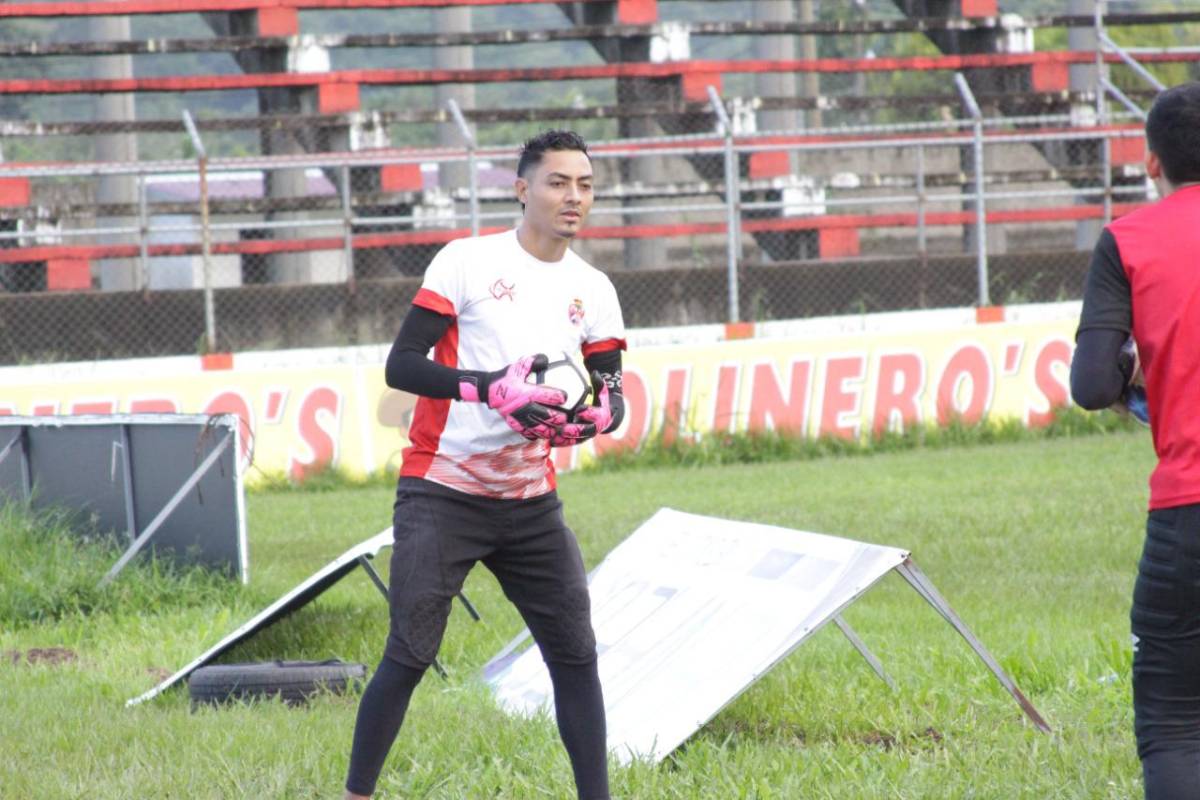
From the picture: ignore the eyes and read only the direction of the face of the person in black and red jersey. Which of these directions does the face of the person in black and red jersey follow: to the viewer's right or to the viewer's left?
to the viewer's left

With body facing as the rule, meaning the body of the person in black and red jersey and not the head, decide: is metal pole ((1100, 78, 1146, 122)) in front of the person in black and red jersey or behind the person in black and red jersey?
in front

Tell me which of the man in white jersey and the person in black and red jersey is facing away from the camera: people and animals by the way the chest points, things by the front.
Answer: the person in black and red jersey

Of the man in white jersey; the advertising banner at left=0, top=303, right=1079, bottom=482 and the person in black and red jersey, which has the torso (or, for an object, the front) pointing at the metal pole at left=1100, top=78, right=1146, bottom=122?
the person in black and red jersey

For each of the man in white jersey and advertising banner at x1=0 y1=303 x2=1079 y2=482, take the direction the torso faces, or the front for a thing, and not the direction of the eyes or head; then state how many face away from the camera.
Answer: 0

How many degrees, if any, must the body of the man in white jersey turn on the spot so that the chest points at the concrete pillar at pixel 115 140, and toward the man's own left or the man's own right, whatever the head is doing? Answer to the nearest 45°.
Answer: approximately 135° to the man's own left

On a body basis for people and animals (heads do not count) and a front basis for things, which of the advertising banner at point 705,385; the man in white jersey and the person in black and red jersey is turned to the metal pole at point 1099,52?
the person in black and red jersey

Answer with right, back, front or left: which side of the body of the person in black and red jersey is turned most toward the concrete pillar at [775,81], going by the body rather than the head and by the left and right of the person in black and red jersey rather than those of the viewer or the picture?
front

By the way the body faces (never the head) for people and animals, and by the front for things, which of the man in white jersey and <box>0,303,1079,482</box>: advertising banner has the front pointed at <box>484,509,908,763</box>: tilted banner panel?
the advertising banner

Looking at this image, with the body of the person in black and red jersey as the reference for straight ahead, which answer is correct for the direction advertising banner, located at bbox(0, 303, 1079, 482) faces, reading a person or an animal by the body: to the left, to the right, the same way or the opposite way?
the opposite way

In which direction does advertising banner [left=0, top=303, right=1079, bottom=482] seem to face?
toward the camera

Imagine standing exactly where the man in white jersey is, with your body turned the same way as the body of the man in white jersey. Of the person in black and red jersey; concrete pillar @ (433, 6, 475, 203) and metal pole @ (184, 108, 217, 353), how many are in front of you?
1

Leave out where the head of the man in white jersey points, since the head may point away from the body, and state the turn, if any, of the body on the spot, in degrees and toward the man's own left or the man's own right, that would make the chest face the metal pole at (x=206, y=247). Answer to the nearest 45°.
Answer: approximately 135° to the man's own left

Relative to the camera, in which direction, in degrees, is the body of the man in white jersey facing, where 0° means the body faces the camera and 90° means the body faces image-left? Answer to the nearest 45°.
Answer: approximately 315°

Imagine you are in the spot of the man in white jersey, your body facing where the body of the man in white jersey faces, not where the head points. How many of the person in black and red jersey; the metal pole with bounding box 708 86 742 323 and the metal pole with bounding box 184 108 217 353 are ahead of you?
1

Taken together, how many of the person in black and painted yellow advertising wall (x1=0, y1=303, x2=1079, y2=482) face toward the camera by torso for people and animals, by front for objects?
1

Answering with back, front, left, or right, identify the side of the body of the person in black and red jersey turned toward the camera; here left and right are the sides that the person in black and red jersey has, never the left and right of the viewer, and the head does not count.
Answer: back
